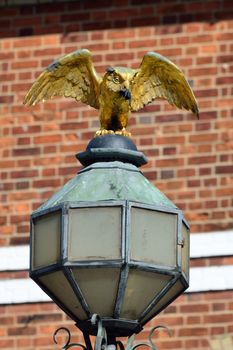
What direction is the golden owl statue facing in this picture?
toward the camera
